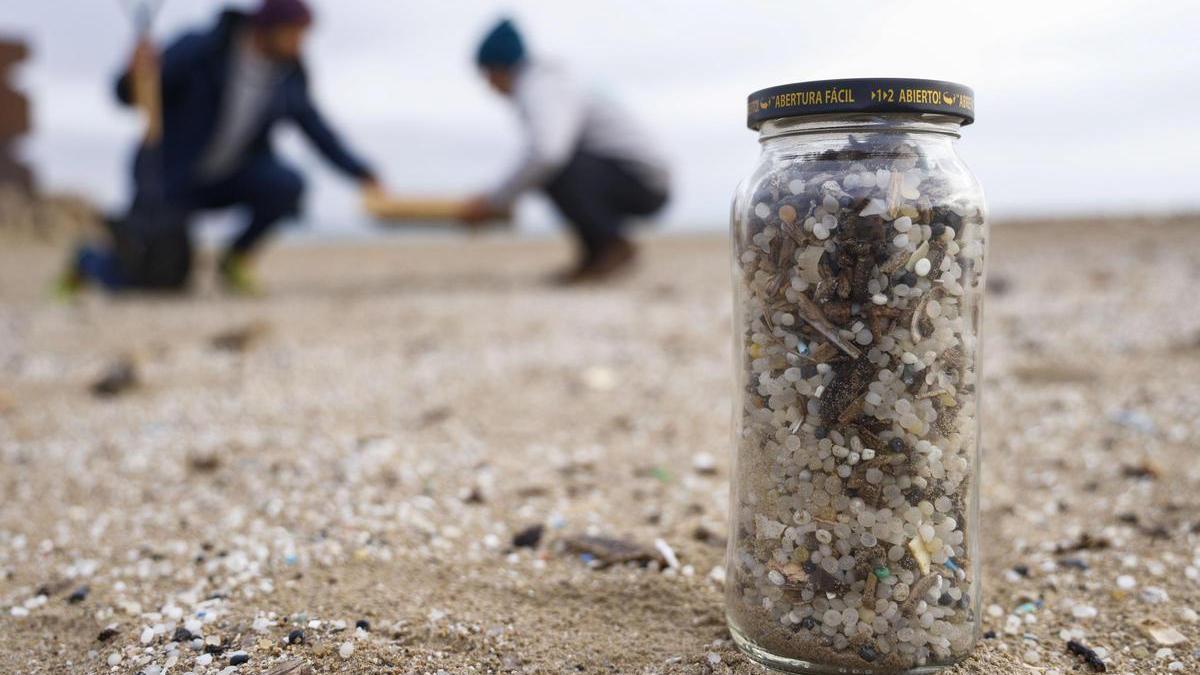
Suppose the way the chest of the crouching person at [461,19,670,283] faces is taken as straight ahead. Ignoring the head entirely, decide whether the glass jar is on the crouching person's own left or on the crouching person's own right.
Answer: on the crouching person's own left

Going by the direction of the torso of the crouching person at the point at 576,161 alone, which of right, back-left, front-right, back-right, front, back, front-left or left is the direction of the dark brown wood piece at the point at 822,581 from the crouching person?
left

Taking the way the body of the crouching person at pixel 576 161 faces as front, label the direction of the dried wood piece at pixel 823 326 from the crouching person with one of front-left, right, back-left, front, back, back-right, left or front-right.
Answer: left

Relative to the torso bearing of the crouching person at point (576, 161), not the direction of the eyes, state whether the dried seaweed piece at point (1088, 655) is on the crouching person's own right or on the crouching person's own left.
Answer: on the crouching person's own left

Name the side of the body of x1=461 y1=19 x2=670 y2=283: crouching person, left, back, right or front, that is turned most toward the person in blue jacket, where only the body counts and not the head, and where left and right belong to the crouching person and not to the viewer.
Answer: front

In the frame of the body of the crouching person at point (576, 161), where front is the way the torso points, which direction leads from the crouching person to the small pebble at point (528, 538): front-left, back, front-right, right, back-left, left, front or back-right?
left

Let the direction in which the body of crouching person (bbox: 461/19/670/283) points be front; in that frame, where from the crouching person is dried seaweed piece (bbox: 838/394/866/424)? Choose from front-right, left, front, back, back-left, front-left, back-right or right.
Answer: left

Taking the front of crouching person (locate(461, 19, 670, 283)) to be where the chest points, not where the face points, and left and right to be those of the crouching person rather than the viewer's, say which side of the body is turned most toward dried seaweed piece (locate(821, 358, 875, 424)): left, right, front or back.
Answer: left

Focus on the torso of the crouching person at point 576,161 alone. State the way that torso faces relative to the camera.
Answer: to the viewer's left

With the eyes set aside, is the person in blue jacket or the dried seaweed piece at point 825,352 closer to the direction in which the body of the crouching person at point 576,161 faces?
the person in blue jacket

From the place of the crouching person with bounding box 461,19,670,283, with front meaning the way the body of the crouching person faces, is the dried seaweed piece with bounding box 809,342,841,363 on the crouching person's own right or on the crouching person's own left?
on the crouching person's own left
